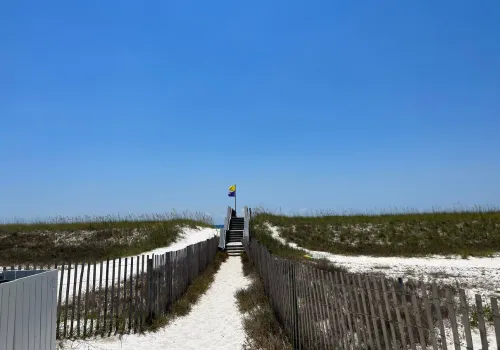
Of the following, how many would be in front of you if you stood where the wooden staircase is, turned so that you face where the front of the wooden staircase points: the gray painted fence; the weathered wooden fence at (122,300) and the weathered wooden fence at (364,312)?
3

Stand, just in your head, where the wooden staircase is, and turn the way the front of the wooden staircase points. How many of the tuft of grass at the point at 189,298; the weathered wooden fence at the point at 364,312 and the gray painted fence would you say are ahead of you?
3

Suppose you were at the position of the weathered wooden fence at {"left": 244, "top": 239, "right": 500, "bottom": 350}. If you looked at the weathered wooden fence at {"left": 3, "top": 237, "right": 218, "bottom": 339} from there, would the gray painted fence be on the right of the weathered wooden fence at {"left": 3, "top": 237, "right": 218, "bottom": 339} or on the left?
left

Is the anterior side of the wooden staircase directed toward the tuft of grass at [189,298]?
yes

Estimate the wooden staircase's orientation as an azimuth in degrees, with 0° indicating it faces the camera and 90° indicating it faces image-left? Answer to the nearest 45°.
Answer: approximately 0°

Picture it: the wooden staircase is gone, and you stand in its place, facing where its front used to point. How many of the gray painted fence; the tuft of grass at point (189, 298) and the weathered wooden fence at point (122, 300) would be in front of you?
3

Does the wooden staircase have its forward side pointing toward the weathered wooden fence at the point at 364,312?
yes

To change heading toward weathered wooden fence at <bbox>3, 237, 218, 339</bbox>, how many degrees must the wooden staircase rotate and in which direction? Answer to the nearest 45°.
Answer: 0° — it already faces it

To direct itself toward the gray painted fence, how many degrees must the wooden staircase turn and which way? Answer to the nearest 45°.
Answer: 0° — it already faces it
